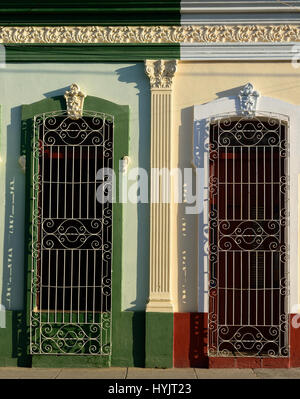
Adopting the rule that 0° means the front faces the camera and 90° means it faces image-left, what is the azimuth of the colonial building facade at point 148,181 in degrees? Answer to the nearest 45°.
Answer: approximately 0°
